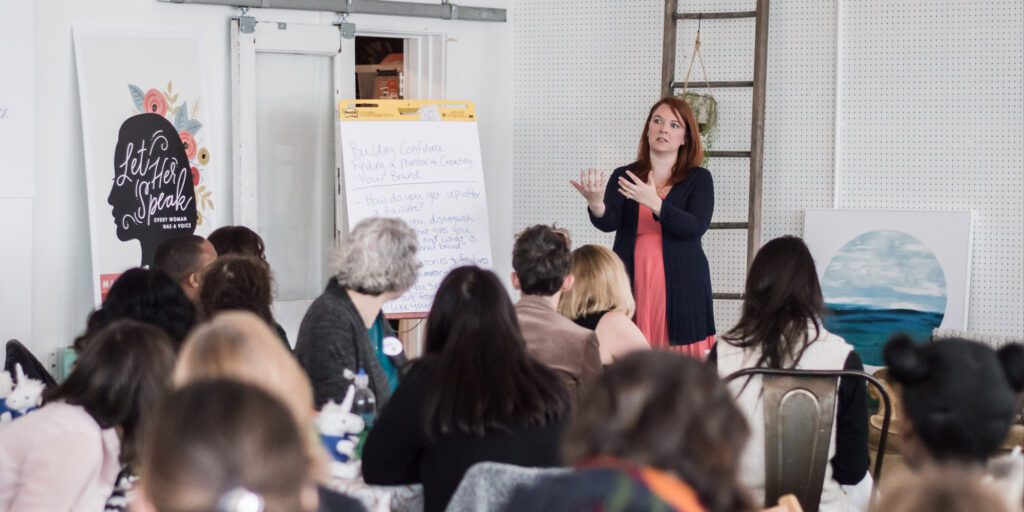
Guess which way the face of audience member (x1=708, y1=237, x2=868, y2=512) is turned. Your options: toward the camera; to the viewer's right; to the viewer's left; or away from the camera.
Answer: away from the camera

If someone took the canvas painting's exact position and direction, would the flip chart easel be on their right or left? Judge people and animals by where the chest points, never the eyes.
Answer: on their right

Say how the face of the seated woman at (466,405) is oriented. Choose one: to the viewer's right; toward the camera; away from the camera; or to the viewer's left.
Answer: away from the camera

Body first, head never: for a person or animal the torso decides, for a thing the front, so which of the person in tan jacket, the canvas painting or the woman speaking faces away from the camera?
the person in tan jacket

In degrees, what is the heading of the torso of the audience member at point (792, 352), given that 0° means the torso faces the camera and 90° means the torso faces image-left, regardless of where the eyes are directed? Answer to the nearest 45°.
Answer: approximately 180°

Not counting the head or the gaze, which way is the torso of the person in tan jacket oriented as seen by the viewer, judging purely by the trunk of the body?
away from the camera

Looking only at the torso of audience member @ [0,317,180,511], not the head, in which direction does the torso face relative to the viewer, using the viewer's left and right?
facing away from the viewer and to the right of the viewer

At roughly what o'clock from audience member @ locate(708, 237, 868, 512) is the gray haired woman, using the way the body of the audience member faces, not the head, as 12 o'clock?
The gray haired woman is roughly at 9 o'clock from the audience member.

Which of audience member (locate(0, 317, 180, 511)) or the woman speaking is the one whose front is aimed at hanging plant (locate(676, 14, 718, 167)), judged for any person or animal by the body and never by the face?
the audience member

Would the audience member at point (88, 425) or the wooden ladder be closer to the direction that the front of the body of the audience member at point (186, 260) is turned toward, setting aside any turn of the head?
the wooden ladder

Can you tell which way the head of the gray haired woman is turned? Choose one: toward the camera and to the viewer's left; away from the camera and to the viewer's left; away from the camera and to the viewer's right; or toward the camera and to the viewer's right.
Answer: away from the camera and to the viewer's right

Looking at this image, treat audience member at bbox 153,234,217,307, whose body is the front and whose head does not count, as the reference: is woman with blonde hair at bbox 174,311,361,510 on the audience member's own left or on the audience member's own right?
on the audience member's own right

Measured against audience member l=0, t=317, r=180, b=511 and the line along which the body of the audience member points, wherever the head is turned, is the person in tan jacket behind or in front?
in front
